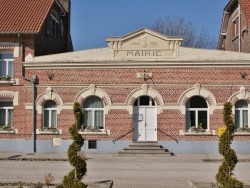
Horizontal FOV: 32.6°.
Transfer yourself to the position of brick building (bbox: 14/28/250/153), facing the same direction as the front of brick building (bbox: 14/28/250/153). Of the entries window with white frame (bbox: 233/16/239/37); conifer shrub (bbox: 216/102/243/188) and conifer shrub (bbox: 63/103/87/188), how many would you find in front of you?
2

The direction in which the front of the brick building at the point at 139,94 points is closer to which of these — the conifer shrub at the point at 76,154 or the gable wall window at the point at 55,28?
the conifer shrub

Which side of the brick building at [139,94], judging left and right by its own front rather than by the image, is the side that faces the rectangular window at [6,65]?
right

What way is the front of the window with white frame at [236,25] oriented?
to the viewer's left

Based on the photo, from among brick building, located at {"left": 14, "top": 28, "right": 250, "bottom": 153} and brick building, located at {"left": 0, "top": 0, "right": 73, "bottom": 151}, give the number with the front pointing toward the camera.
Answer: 2

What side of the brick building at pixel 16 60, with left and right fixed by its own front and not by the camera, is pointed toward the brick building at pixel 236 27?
left

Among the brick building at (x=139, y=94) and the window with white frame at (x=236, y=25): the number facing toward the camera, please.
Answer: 1

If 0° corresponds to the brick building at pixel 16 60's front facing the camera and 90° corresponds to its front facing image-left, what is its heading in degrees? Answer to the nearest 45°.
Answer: approximately 0°

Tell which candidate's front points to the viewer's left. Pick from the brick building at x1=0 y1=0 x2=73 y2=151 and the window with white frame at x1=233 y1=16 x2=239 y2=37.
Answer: the window with white frame

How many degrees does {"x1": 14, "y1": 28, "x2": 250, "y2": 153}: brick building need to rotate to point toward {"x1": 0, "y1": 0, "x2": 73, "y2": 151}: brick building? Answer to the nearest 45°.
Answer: approximately 90° to its right

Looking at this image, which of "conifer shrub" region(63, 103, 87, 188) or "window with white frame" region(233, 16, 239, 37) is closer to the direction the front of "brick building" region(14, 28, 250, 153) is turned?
the conifer shrub

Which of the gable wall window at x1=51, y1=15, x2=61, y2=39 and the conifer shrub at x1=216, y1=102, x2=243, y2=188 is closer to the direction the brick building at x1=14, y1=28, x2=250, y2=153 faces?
the conifer shrub

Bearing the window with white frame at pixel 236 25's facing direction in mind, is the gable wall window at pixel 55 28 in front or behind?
in front
